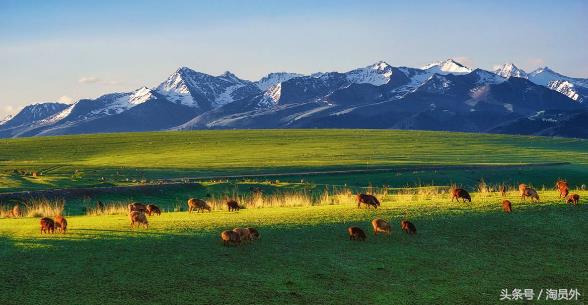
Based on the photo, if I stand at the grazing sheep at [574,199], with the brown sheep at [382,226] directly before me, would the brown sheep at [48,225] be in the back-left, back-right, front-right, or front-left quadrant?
front-right

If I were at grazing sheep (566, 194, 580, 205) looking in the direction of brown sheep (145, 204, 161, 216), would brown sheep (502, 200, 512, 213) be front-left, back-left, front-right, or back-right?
front-left

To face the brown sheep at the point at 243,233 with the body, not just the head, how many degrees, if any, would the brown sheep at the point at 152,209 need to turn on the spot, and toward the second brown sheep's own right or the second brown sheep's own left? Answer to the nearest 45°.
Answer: approximately 90° to the second brown sheep's own right

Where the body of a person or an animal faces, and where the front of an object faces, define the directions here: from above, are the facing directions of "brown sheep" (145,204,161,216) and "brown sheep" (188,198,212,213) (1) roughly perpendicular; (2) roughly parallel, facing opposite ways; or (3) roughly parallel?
roughly parallel

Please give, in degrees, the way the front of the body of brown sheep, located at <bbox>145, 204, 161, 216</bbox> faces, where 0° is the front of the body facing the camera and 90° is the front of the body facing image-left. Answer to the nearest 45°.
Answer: approximately 270°

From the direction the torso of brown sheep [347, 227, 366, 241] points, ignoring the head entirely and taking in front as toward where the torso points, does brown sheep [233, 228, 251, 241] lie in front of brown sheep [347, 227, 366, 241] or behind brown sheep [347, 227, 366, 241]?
in front
